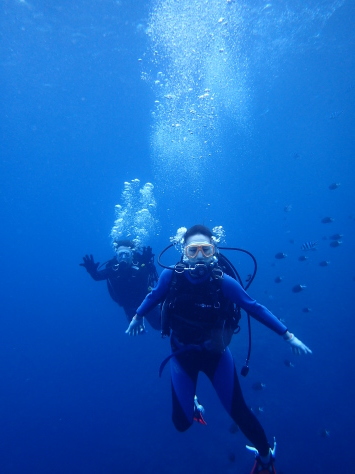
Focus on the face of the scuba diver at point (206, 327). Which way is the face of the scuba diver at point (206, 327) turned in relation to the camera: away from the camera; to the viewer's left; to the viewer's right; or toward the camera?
toward the camera

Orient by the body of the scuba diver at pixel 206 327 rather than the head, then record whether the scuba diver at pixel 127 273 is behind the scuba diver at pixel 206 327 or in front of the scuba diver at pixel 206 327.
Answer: behind

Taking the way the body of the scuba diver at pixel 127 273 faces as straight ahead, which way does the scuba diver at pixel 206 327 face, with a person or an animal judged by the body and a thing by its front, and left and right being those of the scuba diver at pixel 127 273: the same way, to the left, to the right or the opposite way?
the same way

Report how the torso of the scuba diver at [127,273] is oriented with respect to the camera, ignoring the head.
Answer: toward the camera

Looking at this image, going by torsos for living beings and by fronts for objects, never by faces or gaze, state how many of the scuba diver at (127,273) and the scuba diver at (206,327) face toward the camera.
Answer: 2

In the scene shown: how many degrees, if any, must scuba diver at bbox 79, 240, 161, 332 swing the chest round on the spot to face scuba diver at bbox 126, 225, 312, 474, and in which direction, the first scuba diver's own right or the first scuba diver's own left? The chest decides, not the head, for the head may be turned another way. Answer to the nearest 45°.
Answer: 0° — they already face them

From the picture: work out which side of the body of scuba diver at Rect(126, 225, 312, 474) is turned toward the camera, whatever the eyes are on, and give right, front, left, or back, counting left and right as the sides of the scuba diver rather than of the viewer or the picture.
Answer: front
